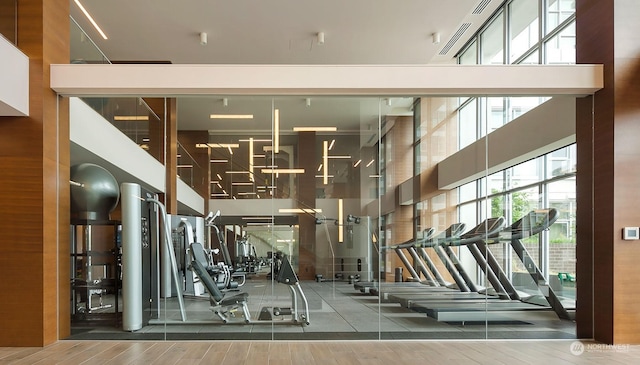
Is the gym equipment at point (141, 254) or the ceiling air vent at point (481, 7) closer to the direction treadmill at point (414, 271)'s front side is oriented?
the ceiling air vent

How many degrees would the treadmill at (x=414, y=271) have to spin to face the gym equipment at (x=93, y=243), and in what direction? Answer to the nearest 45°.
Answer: approximately 180°

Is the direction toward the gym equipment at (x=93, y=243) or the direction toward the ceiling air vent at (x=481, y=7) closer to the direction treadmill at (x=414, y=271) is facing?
the ceiling air vent

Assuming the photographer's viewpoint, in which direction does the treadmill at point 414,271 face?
facing to the right of the viewer

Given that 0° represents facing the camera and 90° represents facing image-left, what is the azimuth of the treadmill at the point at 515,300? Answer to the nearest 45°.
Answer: approximately 270°

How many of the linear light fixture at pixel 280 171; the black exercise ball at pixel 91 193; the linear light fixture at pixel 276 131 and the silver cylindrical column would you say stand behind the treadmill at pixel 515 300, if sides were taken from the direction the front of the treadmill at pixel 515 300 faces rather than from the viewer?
4

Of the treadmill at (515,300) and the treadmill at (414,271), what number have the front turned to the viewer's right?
2
